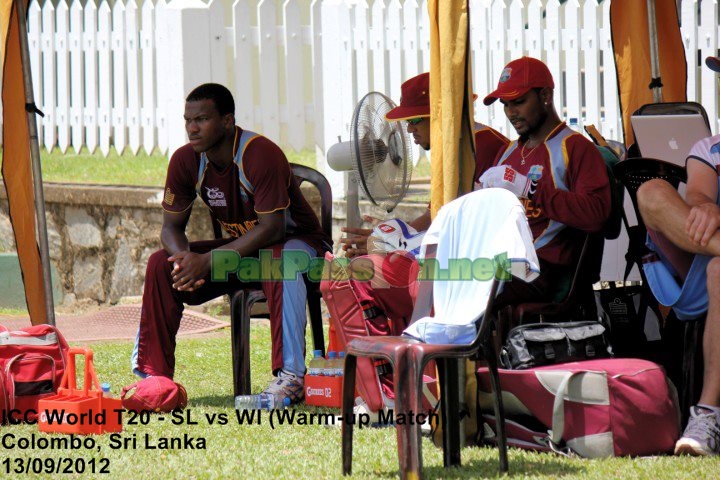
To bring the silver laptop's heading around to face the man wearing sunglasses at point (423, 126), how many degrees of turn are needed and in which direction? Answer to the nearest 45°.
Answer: approximately 90° to its left

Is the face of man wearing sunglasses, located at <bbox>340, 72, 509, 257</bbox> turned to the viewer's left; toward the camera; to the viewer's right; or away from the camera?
to the viewer's left

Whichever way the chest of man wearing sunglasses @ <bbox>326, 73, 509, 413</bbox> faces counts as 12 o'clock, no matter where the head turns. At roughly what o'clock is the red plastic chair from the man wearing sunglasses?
The red plastic chair is roughly at 9 o'clock from the man wearing sunglasses.

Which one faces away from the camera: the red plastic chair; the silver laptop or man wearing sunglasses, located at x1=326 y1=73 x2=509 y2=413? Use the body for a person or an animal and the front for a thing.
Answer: the silver laptop

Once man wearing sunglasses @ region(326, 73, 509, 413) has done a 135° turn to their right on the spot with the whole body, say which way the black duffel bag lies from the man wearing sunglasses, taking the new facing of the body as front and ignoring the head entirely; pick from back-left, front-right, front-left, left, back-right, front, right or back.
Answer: right

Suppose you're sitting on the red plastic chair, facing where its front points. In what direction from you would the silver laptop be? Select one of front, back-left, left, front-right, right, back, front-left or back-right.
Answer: back

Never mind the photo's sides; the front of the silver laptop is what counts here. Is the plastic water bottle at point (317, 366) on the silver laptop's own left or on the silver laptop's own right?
on the silver laptop's own left

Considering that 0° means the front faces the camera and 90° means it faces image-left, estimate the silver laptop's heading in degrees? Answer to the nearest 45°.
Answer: approximately 180°

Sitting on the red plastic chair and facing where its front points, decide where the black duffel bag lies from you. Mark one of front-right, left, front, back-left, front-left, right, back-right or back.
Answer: back
